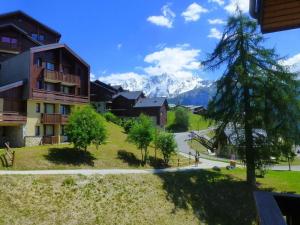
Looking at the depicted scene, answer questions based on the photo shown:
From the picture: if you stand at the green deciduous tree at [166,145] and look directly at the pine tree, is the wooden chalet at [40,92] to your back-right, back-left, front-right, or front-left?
back-right

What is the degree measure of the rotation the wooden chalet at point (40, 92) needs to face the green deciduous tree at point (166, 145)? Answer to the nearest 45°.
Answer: approximately 45° to its left

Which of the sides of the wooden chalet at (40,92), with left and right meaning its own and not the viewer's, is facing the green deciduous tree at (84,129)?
front

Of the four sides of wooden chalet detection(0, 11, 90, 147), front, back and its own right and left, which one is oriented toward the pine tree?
front

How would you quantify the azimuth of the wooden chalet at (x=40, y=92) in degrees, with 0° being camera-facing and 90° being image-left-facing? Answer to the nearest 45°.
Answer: approximately 315°

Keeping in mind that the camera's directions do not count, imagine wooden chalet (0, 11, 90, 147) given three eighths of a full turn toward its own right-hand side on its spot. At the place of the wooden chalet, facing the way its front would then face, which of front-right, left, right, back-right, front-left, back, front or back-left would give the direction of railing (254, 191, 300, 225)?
left

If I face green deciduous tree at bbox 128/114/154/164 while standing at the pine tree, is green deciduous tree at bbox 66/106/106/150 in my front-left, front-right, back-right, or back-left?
front-left

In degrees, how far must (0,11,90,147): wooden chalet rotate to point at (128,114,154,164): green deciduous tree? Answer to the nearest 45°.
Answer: approximately 45° to its left
